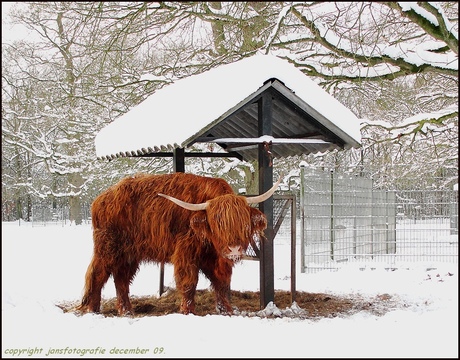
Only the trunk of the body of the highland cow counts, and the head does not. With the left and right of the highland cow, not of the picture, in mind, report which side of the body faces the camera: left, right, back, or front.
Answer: right
